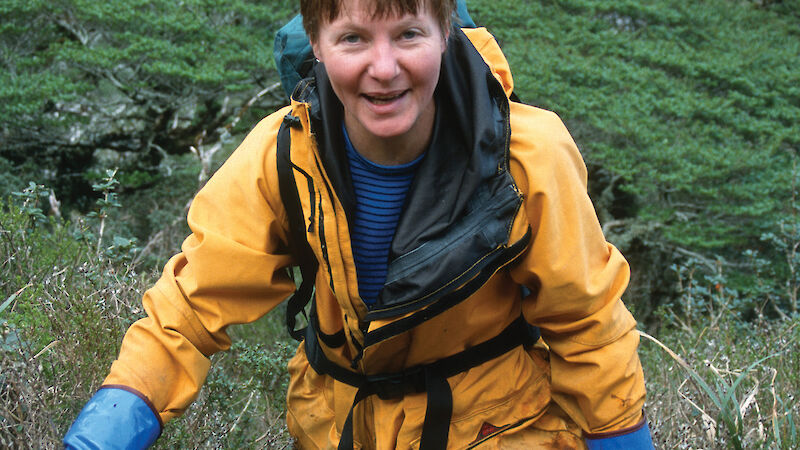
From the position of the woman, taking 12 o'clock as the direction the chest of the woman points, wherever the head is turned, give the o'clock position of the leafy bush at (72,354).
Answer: The leafy bush is roughly at 4 o'clock from the woman.

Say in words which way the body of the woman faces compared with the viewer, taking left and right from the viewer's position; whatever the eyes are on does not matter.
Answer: facing the viewer
